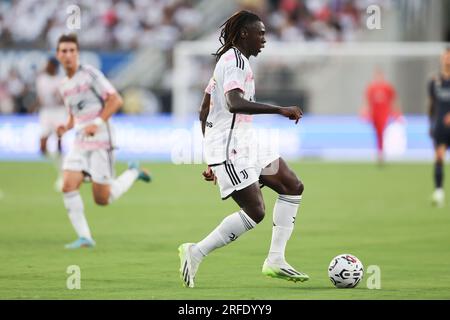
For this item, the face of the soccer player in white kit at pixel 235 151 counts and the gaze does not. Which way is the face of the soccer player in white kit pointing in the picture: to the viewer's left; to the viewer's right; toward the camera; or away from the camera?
to the viewer's right

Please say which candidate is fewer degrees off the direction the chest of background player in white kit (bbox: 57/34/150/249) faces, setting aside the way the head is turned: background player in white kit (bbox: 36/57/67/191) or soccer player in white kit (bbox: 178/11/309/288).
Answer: the soccer player in white kit

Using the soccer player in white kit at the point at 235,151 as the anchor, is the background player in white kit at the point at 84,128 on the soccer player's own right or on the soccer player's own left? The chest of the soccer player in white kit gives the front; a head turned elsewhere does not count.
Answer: on the soccer player's own left

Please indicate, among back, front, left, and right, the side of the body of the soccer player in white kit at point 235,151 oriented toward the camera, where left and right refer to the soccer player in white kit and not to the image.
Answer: right
